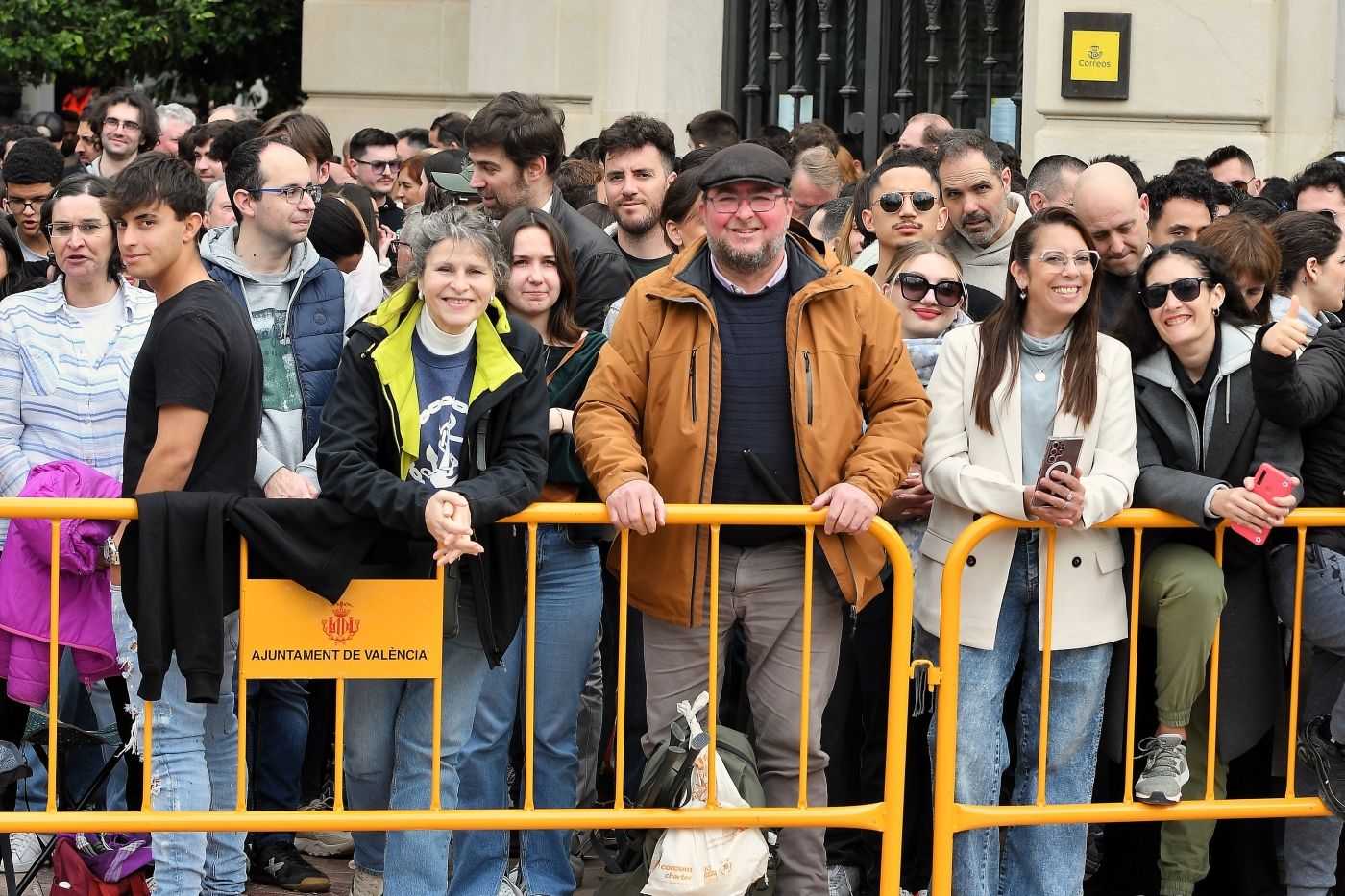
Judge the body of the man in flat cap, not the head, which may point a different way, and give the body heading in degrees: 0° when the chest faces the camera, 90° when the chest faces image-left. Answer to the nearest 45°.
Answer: approximately 0°

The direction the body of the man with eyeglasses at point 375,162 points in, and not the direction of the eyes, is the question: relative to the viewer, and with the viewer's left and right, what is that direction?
facing the viewer and to the right of the viewer

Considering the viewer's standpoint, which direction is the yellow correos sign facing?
facing the viewer

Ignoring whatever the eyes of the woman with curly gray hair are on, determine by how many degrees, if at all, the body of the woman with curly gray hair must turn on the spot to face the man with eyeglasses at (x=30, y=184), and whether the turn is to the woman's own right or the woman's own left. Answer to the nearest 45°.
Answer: approximately 135° to the woman's own right

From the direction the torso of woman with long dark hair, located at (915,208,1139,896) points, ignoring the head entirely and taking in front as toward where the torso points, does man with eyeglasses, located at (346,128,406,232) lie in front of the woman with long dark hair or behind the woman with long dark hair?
behind

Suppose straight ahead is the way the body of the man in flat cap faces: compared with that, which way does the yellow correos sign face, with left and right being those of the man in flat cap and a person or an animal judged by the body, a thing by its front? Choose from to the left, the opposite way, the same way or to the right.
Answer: the same way

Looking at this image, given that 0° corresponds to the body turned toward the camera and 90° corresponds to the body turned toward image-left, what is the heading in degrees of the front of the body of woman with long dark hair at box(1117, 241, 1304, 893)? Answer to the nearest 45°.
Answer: approximately 0°

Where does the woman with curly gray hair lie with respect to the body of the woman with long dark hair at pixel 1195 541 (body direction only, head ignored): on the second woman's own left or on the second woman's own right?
on the second woman's own right

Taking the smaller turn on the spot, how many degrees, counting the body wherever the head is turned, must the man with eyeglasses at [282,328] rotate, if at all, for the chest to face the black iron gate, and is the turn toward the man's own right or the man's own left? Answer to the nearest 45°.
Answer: approximately 90° to the man's own left

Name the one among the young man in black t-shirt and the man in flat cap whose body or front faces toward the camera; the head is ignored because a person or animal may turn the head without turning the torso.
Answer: the man in flat cap

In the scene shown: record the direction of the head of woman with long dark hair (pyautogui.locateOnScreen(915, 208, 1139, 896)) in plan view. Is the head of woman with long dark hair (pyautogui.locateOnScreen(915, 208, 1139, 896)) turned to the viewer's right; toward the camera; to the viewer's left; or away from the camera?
toward the camera

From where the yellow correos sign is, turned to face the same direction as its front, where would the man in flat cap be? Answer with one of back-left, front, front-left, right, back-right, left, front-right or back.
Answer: front

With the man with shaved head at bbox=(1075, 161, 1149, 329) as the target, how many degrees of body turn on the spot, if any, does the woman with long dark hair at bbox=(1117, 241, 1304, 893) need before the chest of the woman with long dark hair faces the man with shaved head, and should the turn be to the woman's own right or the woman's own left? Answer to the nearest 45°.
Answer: approximately 180°
